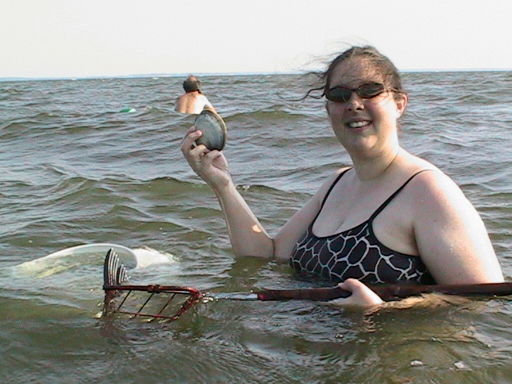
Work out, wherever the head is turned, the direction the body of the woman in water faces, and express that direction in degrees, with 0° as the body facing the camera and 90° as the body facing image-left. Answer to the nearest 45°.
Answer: approximately 45°
